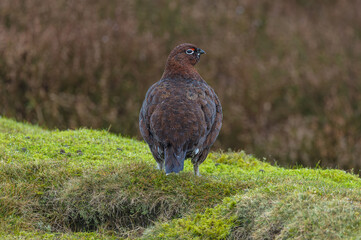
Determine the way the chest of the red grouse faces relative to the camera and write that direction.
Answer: away from the camera
